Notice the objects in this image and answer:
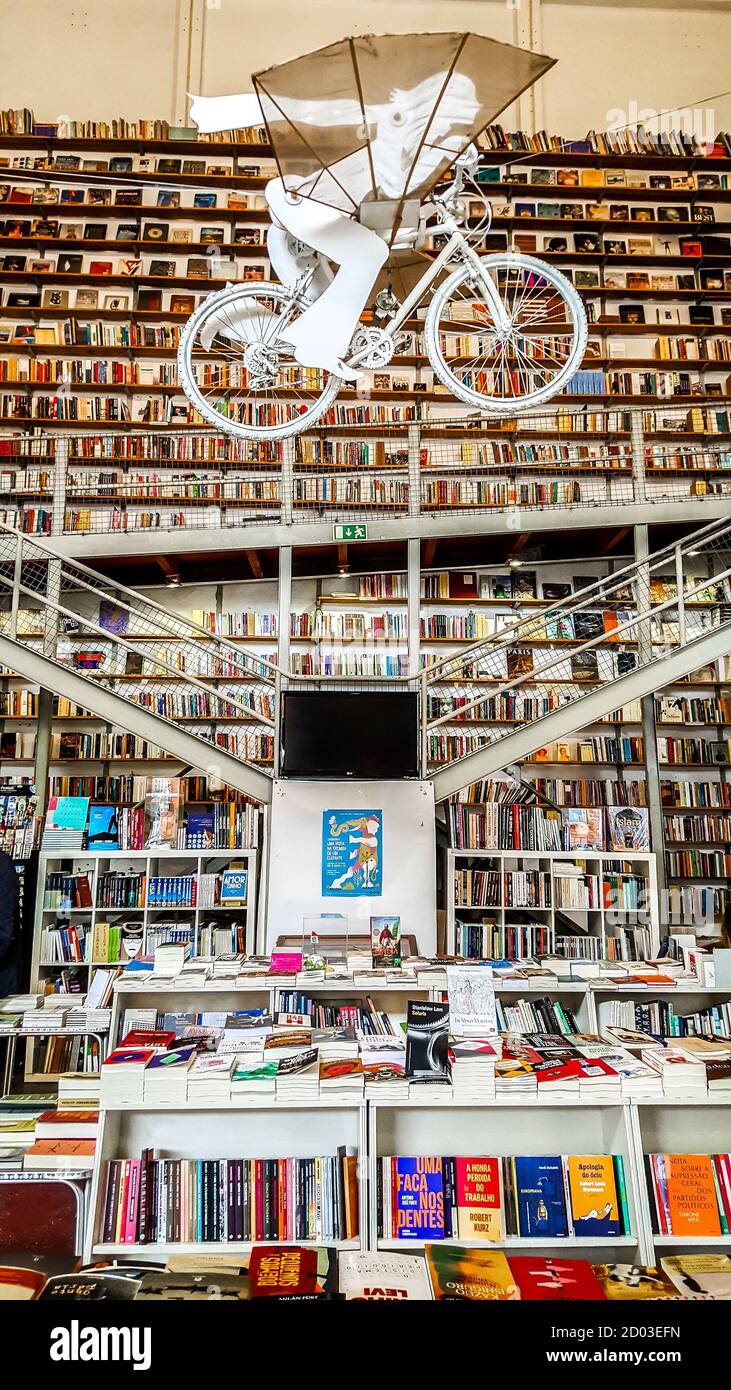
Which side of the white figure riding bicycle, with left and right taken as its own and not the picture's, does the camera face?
right

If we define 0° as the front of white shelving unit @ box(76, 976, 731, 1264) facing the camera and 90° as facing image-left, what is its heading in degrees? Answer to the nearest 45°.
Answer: approximately 0°

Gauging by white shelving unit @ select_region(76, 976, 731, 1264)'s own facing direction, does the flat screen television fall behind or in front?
behind
